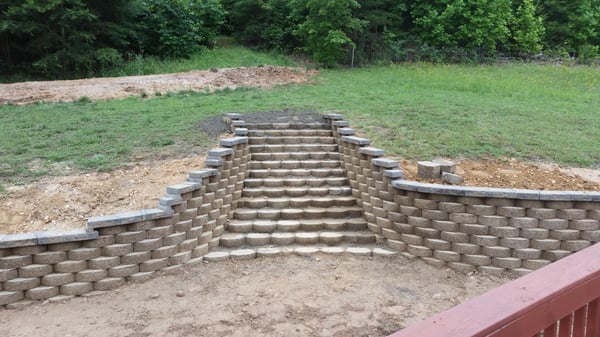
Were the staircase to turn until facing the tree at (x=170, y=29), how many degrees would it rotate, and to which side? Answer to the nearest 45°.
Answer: approximately 180°

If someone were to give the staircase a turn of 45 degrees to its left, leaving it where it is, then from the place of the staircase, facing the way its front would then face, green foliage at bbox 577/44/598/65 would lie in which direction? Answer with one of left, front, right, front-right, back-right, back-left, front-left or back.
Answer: left

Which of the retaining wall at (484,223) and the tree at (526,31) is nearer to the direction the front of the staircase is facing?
the retaining wall

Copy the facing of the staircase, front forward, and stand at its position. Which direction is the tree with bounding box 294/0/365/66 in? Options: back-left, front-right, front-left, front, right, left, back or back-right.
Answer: back

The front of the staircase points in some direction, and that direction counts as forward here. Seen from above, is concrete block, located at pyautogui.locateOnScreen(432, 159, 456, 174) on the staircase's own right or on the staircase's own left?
on the staircase's own left

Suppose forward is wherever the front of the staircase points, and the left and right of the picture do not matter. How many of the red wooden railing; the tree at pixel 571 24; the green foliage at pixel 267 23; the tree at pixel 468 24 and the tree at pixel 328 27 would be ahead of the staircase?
1

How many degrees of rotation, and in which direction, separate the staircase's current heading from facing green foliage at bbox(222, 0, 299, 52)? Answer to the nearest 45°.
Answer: approximately 180°

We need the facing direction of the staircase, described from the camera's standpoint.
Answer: facing the viewer

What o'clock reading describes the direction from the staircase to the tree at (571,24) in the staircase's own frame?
The tree is roughly at 7 o'clock from the staircase.

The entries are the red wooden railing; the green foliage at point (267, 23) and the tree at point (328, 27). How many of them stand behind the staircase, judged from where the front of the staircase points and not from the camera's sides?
2

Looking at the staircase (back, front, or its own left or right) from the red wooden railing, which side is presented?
front

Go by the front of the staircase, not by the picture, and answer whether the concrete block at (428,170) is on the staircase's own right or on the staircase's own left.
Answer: on the staircase's own left

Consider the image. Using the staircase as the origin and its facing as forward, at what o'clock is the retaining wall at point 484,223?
The retaining wall is roughly at 10 o'clock from the staircase.
